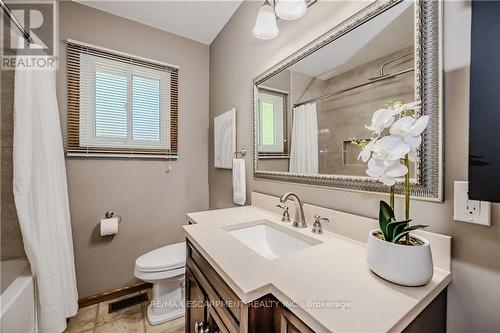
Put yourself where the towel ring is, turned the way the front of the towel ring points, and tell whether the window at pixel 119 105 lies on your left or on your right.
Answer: on your right

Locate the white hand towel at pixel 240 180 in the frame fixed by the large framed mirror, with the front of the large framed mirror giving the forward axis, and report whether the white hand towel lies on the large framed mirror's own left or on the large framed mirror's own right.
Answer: on the large framed mirror's own right

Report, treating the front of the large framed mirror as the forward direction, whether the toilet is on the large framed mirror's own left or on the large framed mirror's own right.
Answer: on the large framed mirror's own right

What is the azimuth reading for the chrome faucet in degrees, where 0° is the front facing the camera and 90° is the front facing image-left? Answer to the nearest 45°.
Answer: approximately 45°

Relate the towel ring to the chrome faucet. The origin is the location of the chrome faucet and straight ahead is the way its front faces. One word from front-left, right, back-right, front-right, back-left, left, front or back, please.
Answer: right

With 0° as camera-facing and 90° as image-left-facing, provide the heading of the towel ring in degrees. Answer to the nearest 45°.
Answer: approximately 45°

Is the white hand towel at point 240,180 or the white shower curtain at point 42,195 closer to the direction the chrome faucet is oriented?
the white shower curtain

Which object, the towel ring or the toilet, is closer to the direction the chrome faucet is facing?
the toilet

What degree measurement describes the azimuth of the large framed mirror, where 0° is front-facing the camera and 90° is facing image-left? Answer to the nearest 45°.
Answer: approximately 45°

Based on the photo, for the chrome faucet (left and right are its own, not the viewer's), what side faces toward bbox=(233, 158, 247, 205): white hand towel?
right

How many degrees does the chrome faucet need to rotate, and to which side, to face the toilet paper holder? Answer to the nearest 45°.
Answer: approximately 45° to its right

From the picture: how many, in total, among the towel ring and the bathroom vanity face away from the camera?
0

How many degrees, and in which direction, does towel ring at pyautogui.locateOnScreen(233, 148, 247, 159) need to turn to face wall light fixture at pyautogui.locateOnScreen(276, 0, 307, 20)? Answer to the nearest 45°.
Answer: approximately 45° to its left
